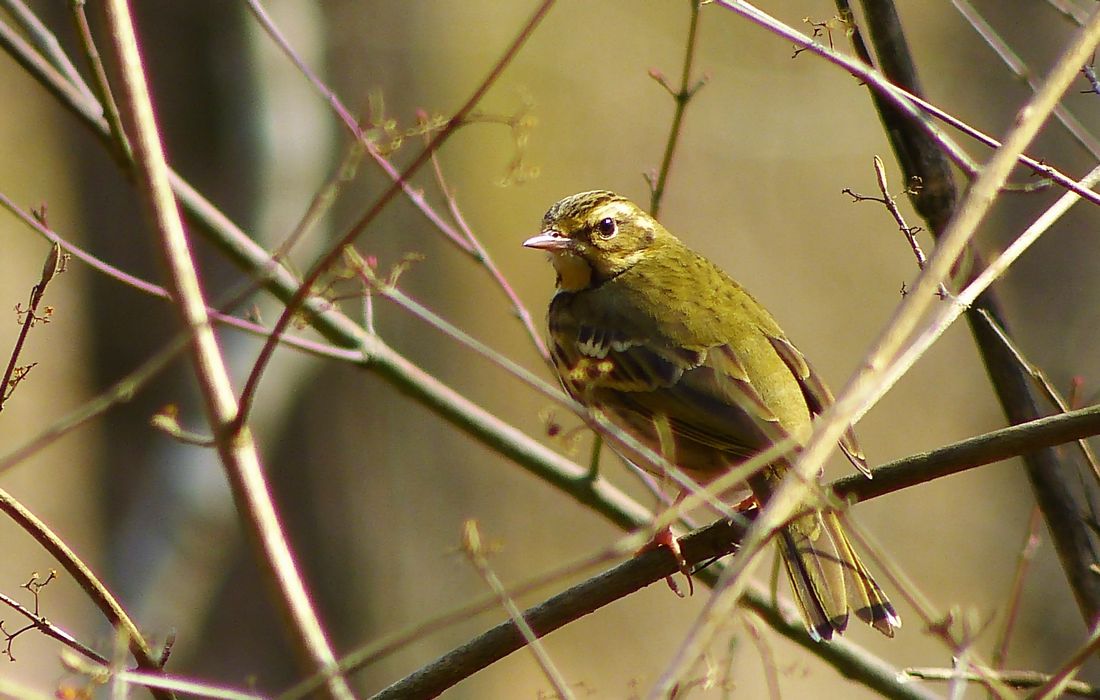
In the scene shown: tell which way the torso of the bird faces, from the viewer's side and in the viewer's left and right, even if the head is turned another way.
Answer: facing away from the viewer and to the left of the viewer

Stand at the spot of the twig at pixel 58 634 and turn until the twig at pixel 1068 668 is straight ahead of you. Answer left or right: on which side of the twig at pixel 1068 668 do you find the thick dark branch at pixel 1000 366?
left

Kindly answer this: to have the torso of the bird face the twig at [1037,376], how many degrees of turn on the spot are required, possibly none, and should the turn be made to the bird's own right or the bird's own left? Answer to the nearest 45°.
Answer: approximately 180°

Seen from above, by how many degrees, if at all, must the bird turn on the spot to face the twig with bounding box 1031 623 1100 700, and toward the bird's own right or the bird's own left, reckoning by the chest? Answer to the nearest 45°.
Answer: approximately 135° to the bird's own right
